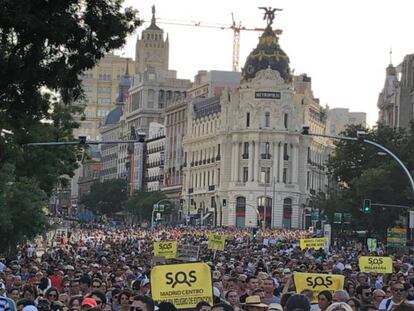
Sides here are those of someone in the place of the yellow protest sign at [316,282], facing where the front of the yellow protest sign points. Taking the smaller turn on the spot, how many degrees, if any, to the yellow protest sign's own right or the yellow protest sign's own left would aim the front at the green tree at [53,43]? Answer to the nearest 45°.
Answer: approximately 90° to the yellow protest sign's own right

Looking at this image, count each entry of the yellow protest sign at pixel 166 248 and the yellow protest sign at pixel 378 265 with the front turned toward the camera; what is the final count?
2

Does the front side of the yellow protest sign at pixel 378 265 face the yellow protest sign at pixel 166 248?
no

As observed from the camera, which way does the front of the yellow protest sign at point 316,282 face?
facing the viewer

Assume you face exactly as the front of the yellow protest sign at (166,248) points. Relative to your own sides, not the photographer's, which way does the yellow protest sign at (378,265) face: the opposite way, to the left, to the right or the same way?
the same way

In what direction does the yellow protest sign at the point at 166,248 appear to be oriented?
toward the camera

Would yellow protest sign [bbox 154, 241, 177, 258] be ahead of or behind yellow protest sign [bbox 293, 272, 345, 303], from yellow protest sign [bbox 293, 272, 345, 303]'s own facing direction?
behind

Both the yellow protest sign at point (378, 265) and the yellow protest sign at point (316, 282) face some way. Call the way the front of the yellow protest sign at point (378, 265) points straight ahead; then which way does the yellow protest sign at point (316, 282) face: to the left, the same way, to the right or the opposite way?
the same way

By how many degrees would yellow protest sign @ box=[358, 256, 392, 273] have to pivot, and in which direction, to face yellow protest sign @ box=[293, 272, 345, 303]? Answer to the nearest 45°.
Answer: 0° — it already faces it

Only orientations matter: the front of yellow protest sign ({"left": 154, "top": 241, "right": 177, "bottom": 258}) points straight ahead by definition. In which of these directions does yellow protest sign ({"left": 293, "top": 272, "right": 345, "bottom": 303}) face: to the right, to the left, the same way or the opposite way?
the same way

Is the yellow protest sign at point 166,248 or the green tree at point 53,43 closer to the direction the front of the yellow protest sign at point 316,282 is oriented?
the green tree

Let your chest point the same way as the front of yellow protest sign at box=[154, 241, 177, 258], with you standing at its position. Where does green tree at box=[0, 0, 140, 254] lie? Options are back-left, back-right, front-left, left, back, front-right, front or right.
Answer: right

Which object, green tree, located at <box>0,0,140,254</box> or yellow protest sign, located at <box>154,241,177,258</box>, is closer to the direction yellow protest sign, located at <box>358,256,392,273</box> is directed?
the green tree
